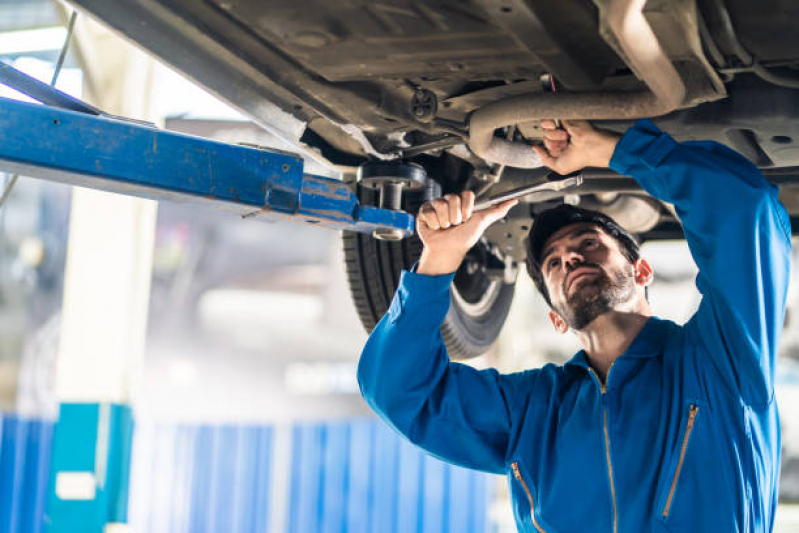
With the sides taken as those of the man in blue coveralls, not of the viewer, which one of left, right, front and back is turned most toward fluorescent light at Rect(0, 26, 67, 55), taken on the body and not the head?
right

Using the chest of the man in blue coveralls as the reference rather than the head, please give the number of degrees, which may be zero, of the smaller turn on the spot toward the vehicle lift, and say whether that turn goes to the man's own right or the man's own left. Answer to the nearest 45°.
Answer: approximately 45° to the man's own right

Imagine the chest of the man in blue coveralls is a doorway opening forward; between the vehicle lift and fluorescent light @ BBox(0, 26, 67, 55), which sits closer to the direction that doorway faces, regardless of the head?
the vehicle lift

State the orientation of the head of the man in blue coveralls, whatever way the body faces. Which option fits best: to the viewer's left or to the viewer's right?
to the viewer's left
